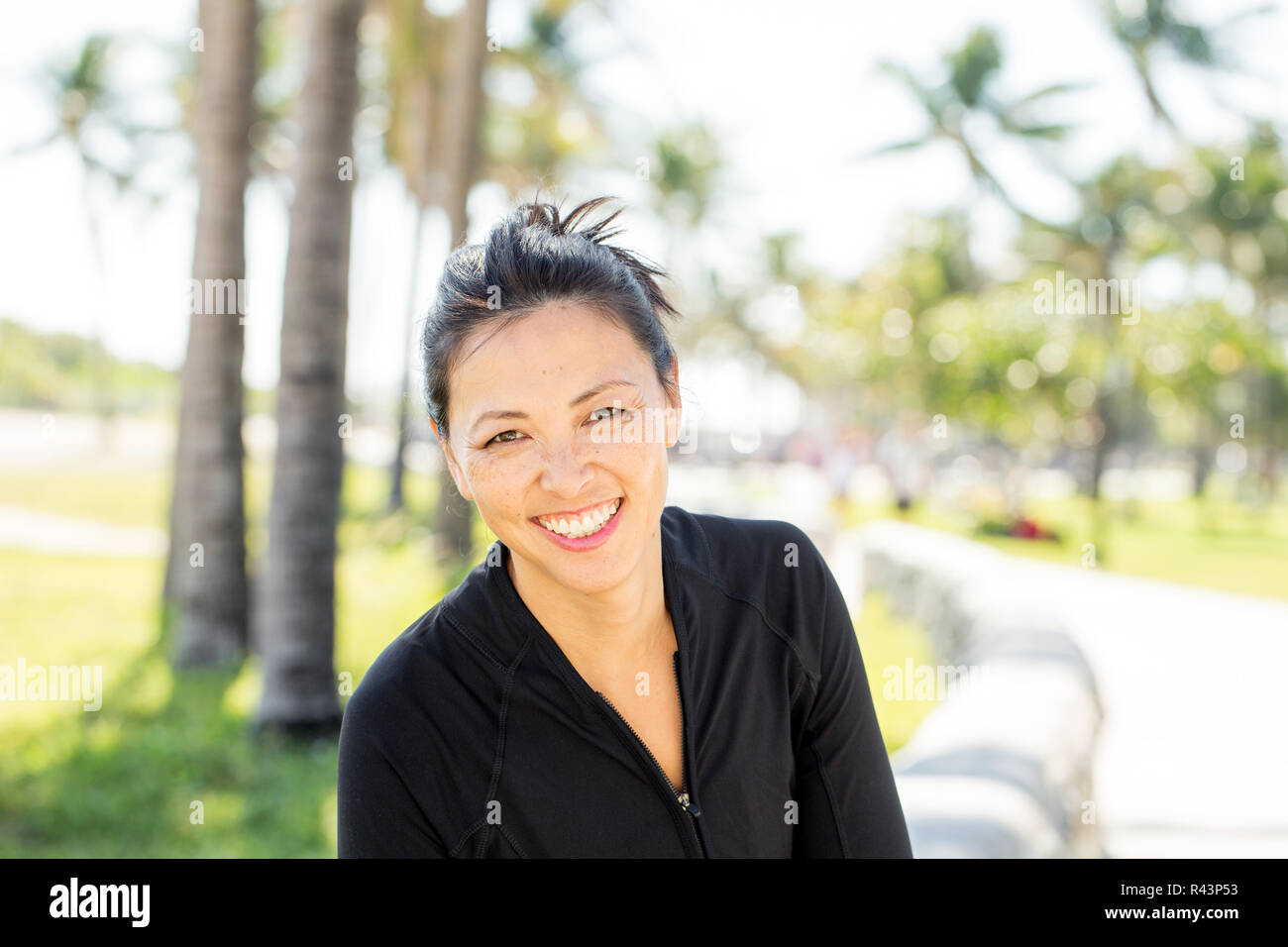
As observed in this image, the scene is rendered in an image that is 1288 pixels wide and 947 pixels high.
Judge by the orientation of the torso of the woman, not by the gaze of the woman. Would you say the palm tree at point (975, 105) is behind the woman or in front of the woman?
behind

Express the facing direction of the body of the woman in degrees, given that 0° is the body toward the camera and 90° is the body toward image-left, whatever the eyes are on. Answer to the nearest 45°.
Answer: approximately 0°

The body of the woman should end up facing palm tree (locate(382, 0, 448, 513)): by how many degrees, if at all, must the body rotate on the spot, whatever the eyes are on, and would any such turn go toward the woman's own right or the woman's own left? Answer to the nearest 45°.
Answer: approximately 180°
